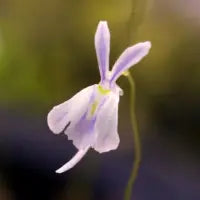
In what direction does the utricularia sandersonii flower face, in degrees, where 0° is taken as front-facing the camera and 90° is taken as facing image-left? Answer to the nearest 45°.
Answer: approximately 45°
